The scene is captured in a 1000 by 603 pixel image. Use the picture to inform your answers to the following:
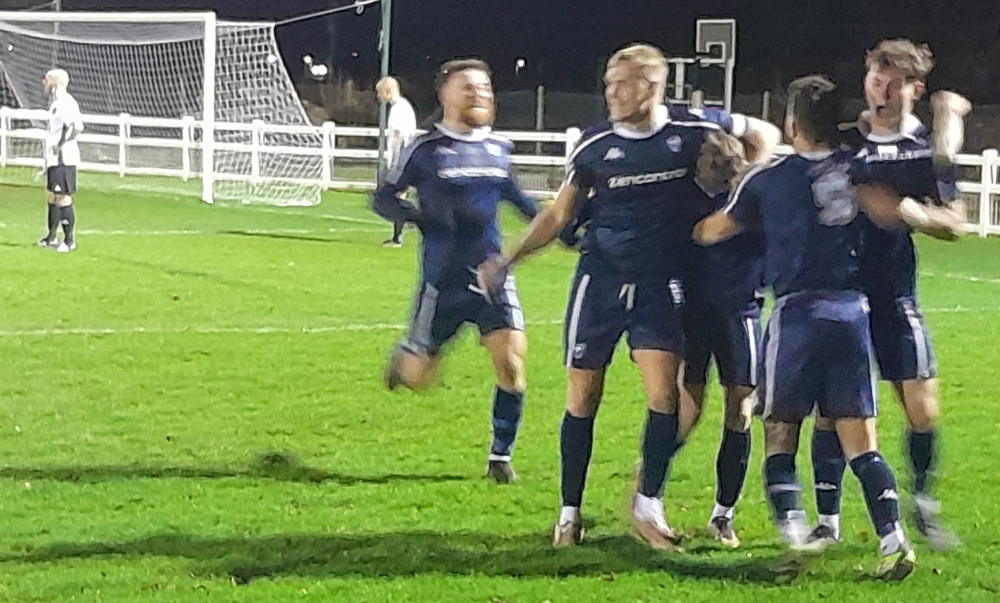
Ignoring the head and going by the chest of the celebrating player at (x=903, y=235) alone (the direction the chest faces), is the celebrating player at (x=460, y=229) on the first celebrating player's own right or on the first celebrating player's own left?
on the first celebrating player's own right

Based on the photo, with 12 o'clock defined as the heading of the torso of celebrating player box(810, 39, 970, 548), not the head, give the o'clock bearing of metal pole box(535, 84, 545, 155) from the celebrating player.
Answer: The metal pole is roughly at 4 o'clock from the celebrating player.

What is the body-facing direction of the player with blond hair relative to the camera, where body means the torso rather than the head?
toward the camera

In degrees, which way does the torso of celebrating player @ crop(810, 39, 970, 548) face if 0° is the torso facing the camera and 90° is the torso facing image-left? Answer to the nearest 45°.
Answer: approximately 45°

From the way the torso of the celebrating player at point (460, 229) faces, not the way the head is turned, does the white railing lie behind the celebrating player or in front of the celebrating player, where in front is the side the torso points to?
behind

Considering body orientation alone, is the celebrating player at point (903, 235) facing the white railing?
no

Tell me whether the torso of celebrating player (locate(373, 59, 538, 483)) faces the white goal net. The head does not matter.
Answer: no

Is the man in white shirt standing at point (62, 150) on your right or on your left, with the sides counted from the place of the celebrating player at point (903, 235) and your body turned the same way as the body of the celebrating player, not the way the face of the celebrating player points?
on your right

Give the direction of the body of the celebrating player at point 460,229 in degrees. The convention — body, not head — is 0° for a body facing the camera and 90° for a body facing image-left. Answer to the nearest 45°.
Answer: approximately 315°

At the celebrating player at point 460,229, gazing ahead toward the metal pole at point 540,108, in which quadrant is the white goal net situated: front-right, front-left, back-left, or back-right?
front-left

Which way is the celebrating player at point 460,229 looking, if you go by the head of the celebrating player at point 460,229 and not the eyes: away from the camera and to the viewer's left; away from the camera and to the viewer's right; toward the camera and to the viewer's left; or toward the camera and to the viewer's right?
toward the camera and to the viewer's right

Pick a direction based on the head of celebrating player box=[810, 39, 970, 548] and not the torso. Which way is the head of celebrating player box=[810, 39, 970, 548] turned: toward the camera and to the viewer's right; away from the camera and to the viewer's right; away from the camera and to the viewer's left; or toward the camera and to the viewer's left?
toward the camera and to the viewer's left
